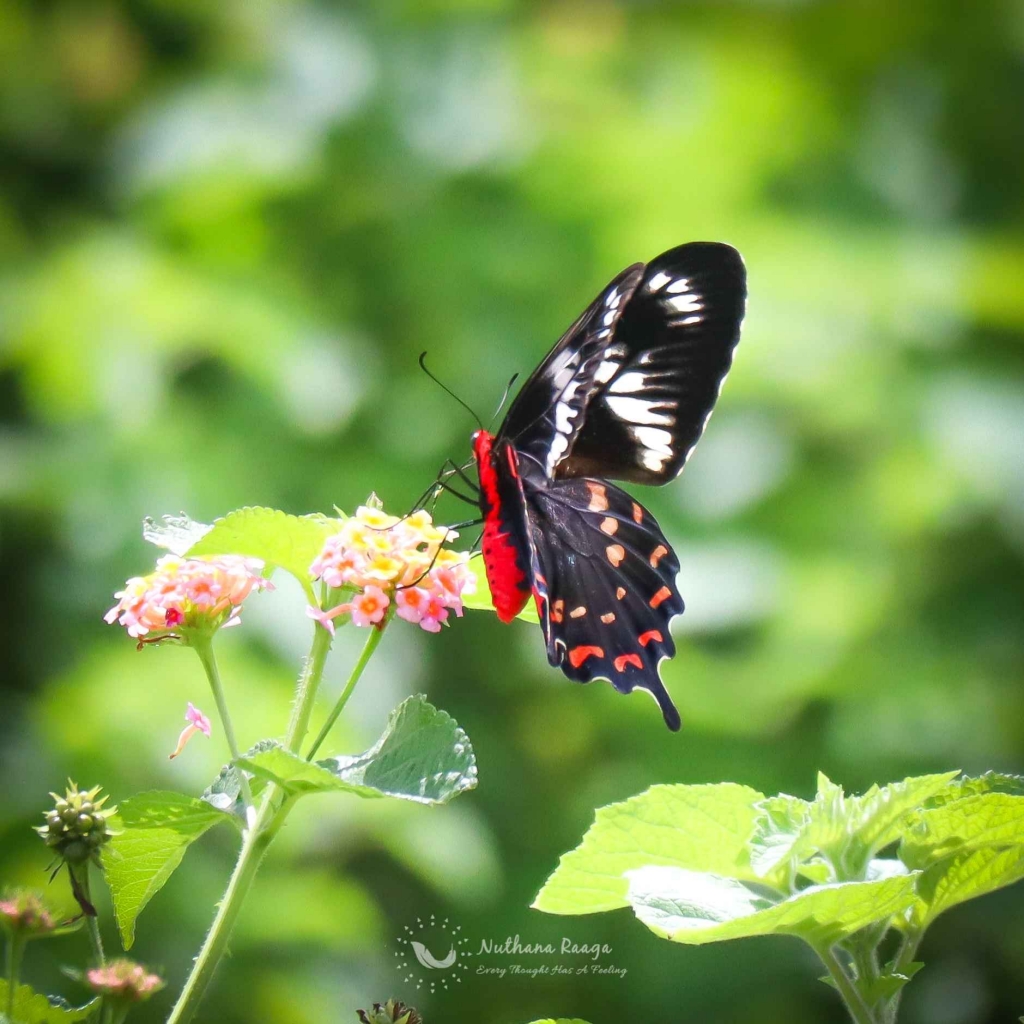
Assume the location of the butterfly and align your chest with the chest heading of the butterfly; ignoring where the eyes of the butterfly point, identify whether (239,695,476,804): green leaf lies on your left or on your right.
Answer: on your left

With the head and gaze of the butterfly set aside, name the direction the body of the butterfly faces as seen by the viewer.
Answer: to the viewer's left
